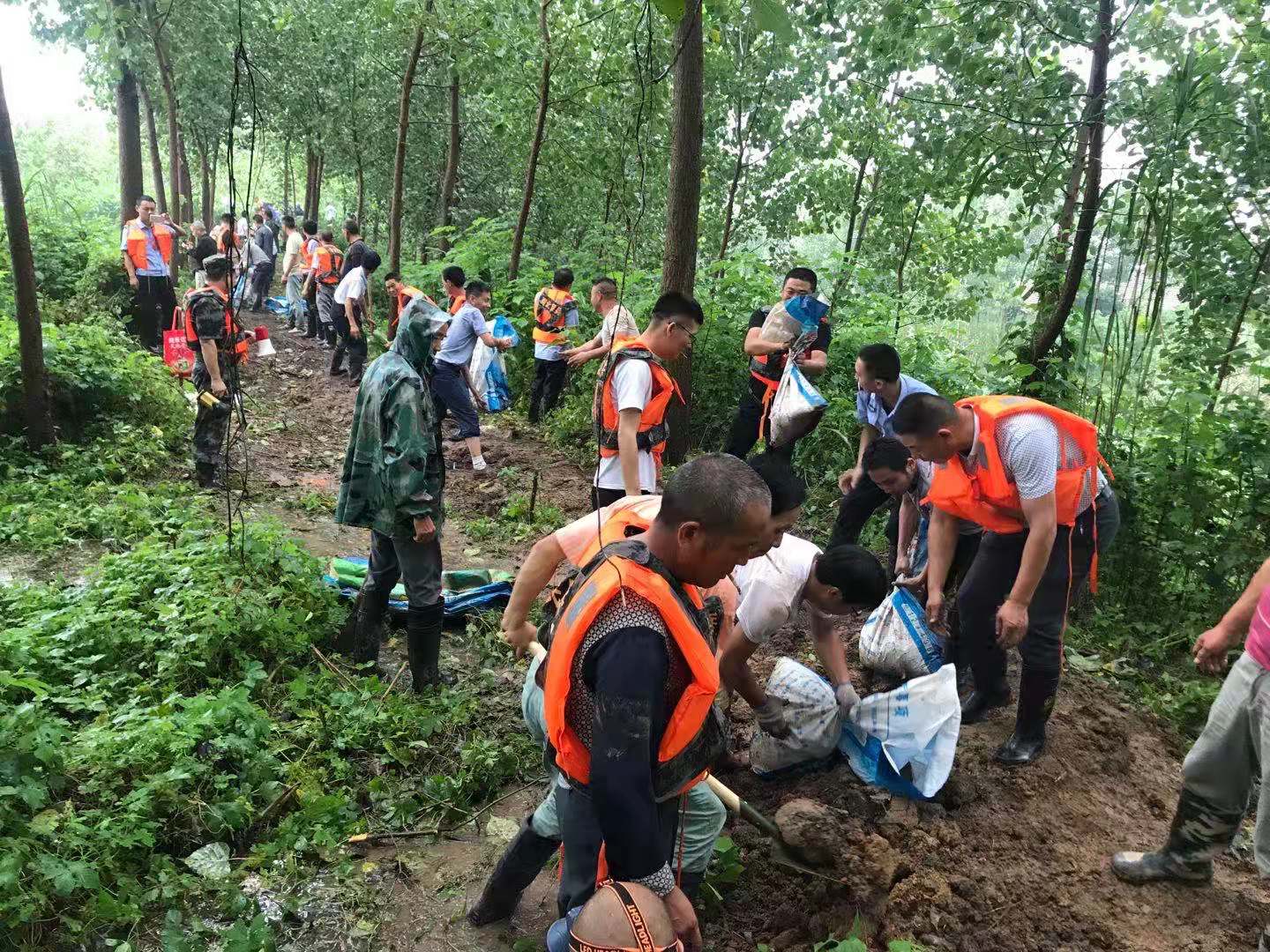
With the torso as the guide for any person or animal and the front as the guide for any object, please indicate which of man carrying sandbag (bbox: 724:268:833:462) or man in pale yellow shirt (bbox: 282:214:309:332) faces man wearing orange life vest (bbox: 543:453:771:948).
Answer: the man carrying sandbag

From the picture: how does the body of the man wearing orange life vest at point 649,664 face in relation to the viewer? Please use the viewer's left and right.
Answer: facing to the right of the viewer

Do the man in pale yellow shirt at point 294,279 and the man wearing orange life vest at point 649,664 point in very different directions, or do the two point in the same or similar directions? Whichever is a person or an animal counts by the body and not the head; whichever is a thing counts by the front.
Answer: very different directions

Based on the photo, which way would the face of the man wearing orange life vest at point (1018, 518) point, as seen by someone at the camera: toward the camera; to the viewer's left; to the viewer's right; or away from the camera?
to the viewer's left

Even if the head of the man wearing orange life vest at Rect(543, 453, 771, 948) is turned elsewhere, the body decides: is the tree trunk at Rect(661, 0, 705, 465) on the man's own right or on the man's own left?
on the man's own left

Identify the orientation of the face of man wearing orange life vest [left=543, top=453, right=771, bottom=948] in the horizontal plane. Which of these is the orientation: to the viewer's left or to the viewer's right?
to the viewer's right

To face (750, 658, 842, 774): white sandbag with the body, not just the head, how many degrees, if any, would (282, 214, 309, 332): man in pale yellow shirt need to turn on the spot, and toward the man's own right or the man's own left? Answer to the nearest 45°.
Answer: approximately 90° to the man's own left

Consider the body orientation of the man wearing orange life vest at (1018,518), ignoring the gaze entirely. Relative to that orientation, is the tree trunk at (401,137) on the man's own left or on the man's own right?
on the man's own right

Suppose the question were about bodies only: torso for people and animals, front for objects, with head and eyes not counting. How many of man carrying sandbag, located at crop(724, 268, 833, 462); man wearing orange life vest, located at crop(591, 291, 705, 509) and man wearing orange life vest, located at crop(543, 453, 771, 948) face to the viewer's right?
2

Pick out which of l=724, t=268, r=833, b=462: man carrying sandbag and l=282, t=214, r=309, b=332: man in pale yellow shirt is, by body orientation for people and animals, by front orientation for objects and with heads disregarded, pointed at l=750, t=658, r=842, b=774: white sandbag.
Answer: the man carrying sandbag

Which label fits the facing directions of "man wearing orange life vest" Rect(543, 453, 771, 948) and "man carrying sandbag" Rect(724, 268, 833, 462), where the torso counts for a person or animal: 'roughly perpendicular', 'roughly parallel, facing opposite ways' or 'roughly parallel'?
roughly perpendicular

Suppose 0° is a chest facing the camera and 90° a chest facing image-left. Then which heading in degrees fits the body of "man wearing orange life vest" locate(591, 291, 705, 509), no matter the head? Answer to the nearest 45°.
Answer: approximately 270°

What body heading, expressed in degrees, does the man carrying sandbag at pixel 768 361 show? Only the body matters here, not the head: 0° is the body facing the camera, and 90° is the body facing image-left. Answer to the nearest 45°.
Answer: approximately 0°
